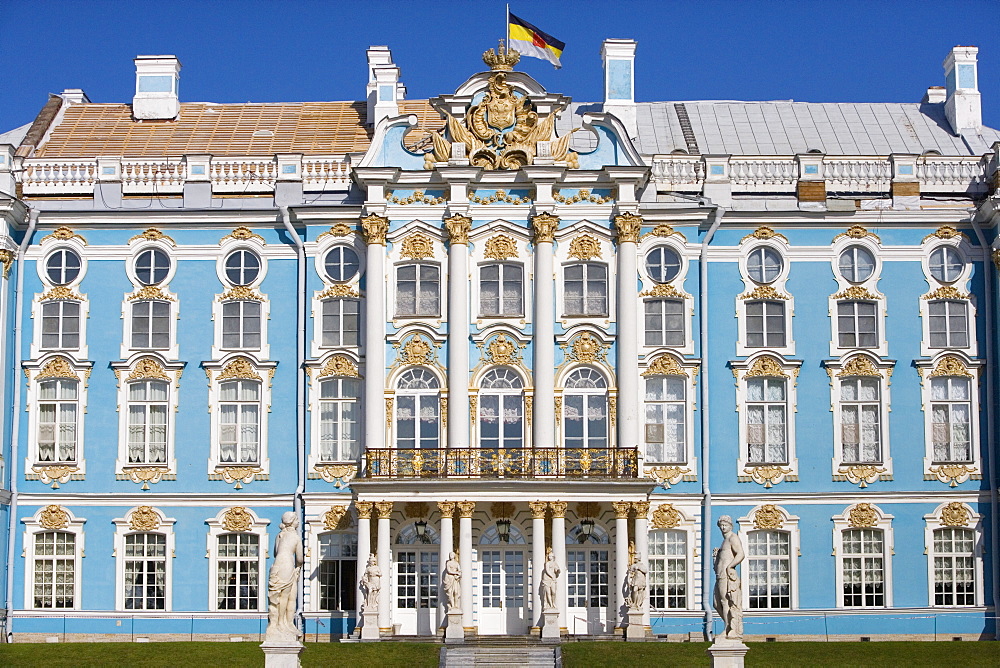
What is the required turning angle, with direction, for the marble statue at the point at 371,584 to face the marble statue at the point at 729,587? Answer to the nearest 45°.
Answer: approximately 45° to its left

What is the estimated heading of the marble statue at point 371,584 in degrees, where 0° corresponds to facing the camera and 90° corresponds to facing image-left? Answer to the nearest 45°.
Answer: approximately 0°

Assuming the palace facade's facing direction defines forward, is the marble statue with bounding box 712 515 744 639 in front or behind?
in front

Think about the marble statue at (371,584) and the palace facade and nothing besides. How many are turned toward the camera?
2

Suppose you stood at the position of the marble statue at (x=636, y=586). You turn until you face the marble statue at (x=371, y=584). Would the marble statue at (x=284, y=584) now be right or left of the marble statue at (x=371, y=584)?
left

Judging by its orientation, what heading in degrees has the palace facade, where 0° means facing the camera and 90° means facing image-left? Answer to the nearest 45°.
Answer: approximately 0°

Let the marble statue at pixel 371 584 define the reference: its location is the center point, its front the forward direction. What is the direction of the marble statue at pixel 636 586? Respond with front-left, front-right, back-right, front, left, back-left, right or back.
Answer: left

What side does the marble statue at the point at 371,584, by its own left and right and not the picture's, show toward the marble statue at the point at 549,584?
left

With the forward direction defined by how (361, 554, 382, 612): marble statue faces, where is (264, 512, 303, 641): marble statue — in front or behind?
in front
